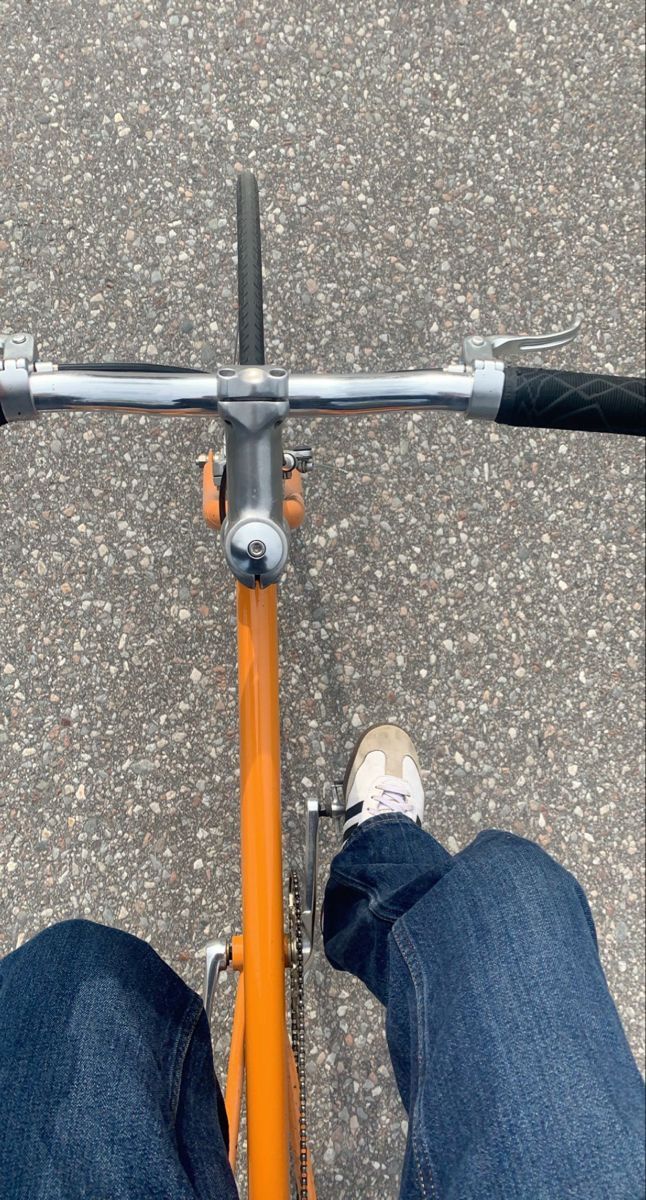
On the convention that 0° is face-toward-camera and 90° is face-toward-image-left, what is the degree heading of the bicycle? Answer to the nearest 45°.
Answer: approximately 180°
